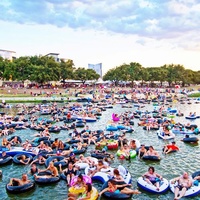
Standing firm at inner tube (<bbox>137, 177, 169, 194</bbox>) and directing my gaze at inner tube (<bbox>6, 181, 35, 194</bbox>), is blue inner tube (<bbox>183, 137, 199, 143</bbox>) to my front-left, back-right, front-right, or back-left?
back-right

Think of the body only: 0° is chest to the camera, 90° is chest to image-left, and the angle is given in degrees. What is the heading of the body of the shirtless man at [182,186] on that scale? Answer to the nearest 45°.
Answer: approximately 45°

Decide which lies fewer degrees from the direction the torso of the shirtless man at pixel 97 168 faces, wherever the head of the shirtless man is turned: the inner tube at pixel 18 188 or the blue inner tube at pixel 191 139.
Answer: the inner tube

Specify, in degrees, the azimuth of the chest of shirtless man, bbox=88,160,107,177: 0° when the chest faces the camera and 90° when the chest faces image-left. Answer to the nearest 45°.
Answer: approximately 45°

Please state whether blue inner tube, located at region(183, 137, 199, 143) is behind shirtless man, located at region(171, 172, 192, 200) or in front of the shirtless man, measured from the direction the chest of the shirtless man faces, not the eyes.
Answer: behind

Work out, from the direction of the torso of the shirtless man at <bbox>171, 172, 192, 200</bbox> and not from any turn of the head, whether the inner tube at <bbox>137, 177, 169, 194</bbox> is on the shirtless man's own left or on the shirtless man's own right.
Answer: on the shirtless man's own right

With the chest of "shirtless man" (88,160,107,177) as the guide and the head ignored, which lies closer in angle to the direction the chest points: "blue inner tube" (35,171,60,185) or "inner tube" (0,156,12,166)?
the blue inner tube

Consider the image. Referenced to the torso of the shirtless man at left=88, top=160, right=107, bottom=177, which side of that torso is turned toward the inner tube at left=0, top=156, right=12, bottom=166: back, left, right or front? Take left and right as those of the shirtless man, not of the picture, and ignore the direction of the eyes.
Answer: right

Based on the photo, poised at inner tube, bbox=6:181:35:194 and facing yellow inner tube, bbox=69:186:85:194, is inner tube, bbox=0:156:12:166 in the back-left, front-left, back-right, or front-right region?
back-left
